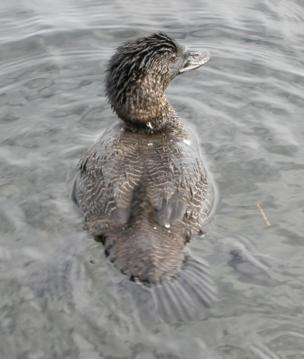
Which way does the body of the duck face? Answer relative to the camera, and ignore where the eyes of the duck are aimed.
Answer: away from the camera

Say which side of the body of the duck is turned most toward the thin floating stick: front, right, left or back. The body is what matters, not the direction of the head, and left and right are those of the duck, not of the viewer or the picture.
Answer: right
